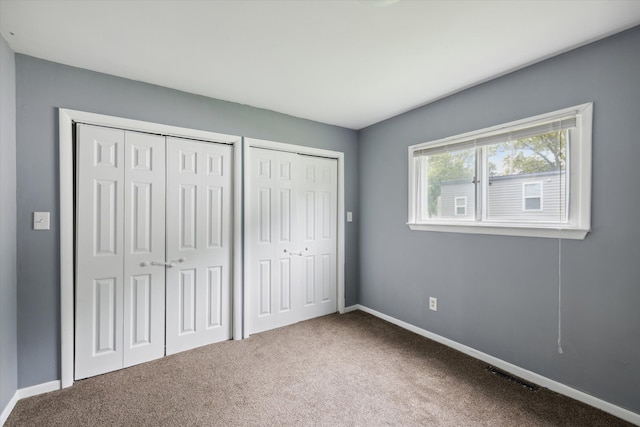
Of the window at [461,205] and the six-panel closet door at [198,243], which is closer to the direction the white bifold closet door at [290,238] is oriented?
the window

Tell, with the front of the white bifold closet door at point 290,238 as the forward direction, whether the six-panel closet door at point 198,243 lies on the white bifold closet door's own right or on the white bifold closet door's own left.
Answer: on the white bifold closet door's own right

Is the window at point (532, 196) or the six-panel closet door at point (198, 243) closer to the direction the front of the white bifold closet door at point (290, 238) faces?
the window

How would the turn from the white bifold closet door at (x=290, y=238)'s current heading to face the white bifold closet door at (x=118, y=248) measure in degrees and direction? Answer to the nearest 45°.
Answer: approximately 90° to its right

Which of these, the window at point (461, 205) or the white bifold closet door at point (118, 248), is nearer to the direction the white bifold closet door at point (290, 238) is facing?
the window

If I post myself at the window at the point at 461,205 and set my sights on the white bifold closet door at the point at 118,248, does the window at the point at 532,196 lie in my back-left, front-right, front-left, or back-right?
back-left

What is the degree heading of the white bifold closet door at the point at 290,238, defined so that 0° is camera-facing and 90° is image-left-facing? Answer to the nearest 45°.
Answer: approximately 315°
